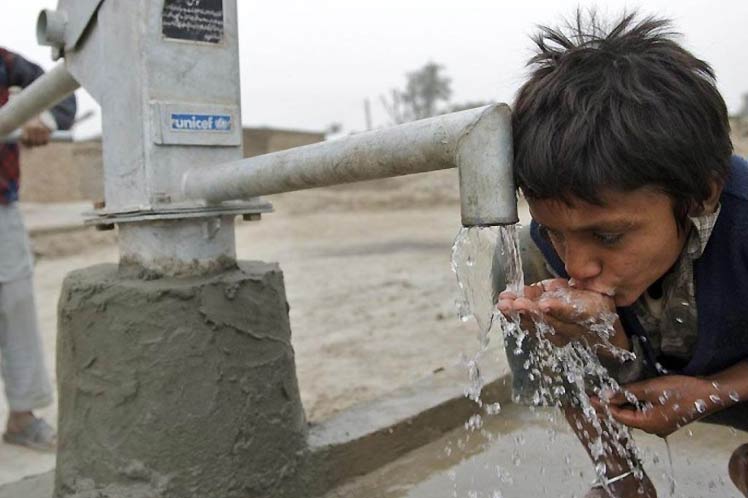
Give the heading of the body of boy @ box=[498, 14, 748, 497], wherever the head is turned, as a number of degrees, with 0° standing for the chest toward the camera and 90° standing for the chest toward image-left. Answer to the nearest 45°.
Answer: approximately 45°
